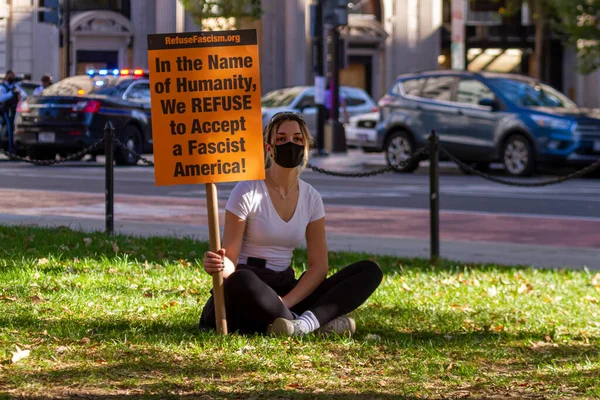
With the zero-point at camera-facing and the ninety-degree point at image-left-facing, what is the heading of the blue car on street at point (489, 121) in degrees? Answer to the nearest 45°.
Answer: approximately 315°

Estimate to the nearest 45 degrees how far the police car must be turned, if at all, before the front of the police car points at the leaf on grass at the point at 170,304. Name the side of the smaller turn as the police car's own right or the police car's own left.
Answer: approximately 135° to the police car's own right

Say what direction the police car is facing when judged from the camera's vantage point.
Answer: facing away from the viewer and to the right of the viewer

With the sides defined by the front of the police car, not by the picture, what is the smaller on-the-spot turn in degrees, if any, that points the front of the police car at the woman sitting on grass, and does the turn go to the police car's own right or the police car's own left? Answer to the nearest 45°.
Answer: approximately 135° to the police car's own right

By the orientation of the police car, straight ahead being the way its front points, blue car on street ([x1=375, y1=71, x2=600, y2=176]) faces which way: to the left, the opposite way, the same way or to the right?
to the right

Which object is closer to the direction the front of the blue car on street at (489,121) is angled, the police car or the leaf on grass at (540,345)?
the leaf on grass

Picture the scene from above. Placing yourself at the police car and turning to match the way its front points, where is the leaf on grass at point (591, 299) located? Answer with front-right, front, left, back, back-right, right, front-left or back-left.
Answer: back-right

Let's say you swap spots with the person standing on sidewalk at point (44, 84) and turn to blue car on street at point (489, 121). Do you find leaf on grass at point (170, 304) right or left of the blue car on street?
right

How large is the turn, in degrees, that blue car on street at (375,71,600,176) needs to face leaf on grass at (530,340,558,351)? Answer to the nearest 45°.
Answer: approximately 45° to its right
